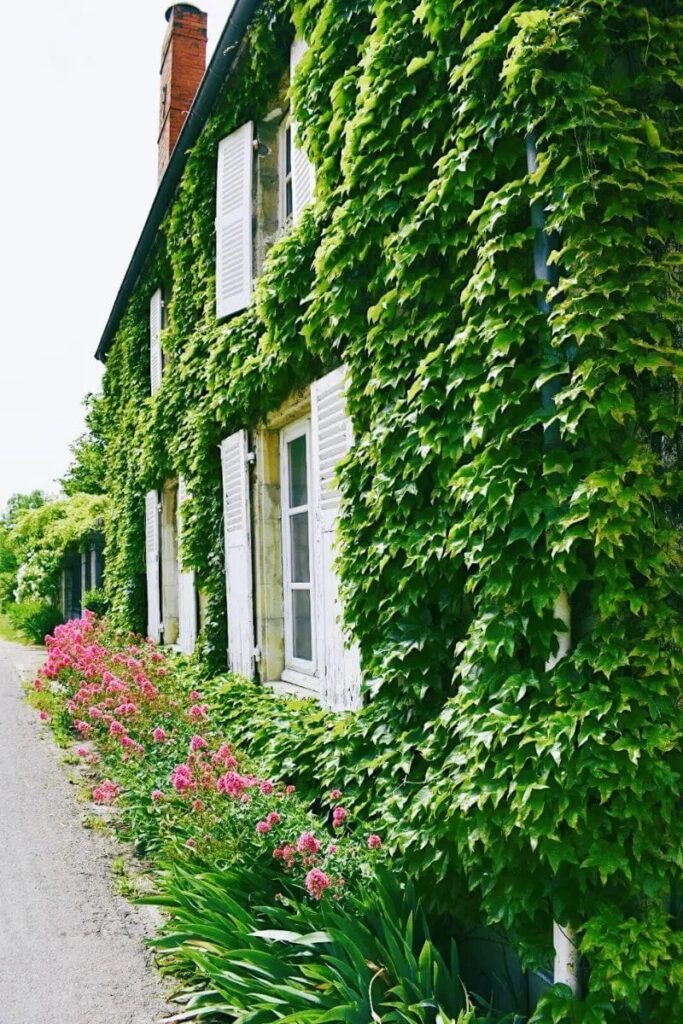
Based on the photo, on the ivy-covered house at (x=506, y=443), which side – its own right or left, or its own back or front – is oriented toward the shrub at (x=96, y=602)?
right

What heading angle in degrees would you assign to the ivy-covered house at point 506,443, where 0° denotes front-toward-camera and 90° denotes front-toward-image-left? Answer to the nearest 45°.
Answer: approximately 45°

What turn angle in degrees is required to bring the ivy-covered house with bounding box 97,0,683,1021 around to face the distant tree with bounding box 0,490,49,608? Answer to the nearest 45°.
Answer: approximately 90° to its right

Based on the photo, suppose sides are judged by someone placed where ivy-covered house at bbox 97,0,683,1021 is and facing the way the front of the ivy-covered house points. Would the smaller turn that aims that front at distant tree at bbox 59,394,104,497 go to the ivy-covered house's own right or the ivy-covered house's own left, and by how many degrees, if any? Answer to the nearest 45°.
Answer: approximately 90° to the ivy-covered house's own right

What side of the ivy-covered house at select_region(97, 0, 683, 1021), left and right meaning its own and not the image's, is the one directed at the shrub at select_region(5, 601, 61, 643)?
right

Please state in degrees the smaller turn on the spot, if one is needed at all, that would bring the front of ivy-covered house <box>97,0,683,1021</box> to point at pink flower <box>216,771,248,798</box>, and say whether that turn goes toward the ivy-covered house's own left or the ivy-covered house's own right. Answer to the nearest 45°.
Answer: approximately 45° to the ivy-covered house's own left
